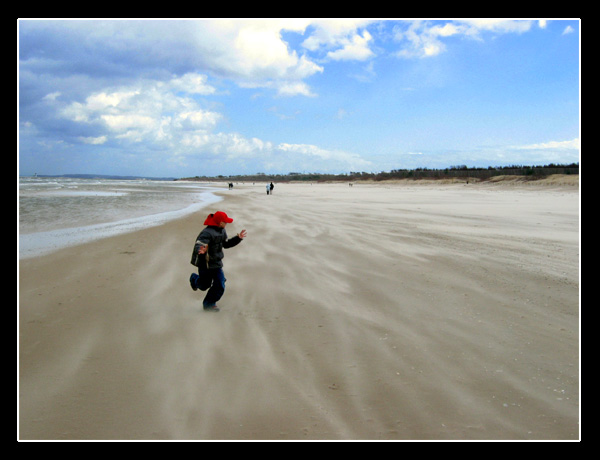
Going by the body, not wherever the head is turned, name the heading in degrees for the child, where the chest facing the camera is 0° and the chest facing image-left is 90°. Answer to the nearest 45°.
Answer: approximately 270°
